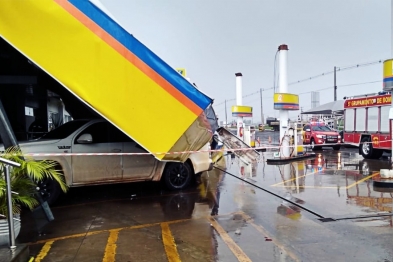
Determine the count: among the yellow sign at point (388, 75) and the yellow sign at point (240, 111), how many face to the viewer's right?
0

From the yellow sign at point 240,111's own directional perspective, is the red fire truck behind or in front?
in front

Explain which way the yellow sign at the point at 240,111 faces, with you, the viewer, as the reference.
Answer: facing the viewer

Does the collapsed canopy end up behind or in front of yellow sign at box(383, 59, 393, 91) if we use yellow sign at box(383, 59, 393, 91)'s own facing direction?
in front

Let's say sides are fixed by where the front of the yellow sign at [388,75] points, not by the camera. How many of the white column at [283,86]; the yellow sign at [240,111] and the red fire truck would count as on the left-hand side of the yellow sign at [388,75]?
0

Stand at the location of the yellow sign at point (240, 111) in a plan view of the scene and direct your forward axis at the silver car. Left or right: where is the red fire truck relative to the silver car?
left

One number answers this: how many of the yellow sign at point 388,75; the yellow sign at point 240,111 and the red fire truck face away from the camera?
0

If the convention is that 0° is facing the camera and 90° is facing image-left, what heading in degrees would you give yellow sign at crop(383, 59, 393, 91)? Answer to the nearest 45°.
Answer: approximately 45°

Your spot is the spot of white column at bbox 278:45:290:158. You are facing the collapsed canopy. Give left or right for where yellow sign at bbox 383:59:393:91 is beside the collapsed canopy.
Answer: left
